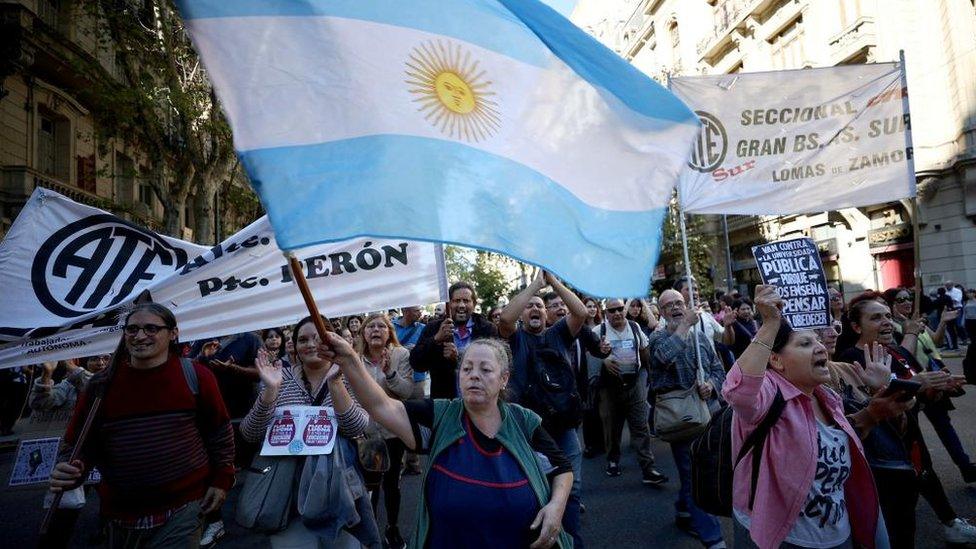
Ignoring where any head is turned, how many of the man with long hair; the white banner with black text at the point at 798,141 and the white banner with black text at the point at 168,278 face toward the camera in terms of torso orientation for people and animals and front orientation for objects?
3

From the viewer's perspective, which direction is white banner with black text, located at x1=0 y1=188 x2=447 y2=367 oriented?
toward the camera

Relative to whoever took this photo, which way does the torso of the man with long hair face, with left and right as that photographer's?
facing the viewer

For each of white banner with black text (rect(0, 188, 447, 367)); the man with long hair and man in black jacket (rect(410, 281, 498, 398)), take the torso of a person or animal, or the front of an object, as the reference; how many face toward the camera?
3

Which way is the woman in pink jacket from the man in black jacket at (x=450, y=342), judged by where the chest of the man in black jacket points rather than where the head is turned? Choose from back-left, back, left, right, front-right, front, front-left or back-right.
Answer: front-left

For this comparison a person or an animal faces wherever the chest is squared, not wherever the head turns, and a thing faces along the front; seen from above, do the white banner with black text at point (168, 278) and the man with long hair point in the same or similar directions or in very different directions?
same or similar directions

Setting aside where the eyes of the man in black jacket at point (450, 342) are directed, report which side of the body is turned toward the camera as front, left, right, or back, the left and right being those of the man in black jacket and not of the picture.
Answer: front

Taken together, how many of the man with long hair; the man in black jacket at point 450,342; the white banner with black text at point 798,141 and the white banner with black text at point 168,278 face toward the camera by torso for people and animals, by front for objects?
4

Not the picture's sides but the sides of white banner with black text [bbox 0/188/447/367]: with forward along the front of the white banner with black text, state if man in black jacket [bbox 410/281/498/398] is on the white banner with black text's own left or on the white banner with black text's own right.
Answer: on the white banner with black text's own left

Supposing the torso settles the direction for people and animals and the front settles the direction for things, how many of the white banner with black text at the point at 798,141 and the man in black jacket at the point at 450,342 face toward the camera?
2
